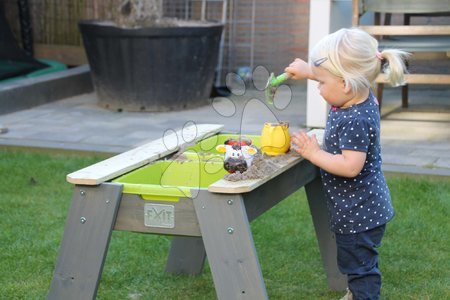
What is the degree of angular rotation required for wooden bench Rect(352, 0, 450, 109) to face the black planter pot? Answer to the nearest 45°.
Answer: approximately 90° to its right

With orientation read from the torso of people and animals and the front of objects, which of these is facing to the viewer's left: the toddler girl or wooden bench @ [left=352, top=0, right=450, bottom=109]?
the toddler girl

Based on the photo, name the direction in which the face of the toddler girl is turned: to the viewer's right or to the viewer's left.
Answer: to the viewer's left

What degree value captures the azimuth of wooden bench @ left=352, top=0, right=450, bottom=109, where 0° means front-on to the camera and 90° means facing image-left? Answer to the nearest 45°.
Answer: approximately 0°

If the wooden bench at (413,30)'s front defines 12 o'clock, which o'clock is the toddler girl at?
The toddler girl is roughly at 12 o'clock from the wooden bench.

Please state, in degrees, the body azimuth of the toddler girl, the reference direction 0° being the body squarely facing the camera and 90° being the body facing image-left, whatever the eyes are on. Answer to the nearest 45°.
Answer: approximately 90°

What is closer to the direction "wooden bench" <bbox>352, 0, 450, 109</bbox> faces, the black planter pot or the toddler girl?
the toddler girl

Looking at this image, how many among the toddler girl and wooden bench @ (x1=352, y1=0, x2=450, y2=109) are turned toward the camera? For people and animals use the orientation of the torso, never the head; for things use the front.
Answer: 1

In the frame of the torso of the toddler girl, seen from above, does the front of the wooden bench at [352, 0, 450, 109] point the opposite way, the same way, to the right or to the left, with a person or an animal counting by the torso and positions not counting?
to the left
